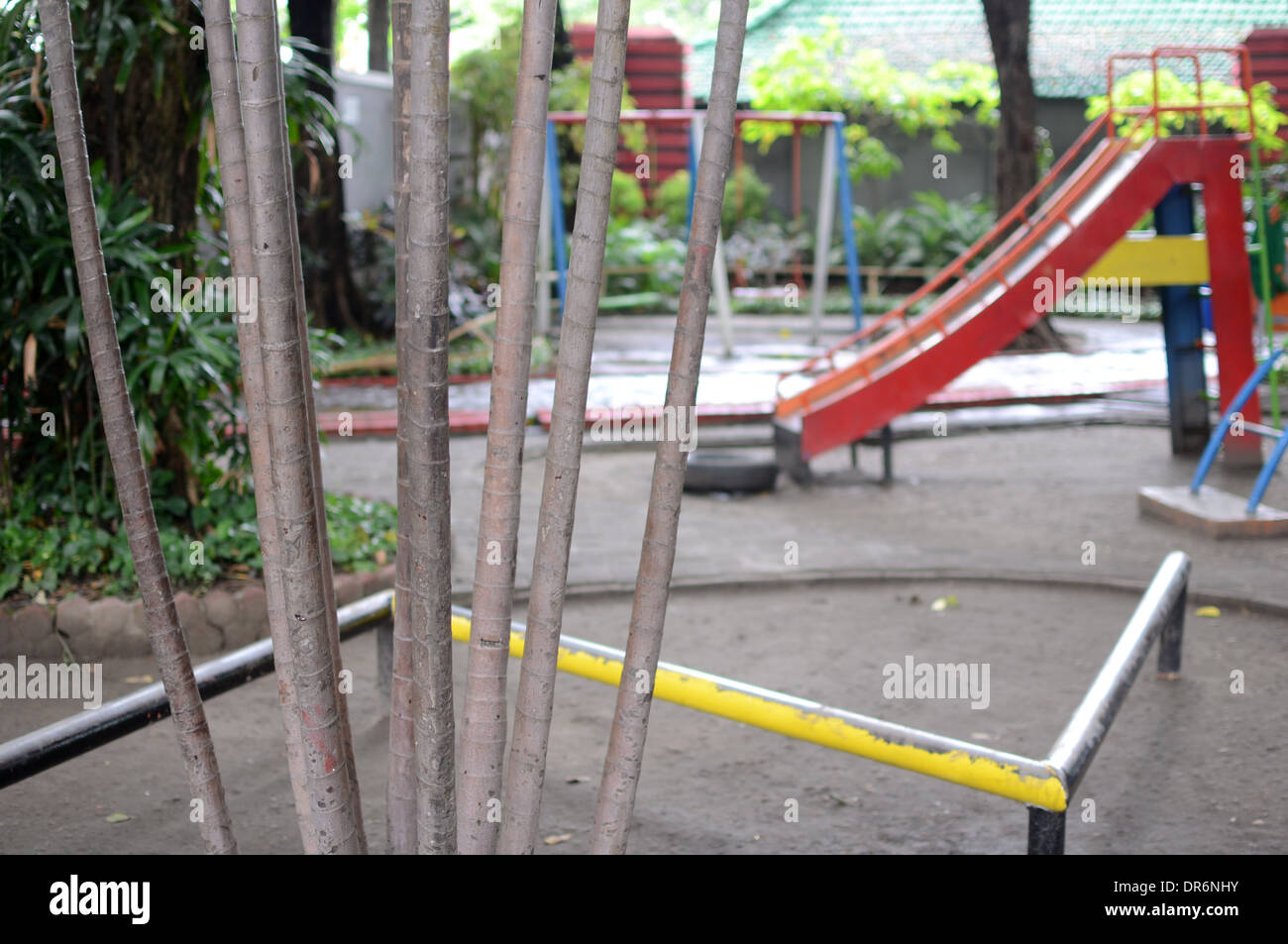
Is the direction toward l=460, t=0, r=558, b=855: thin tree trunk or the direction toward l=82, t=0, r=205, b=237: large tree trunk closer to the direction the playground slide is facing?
the large tree trunk

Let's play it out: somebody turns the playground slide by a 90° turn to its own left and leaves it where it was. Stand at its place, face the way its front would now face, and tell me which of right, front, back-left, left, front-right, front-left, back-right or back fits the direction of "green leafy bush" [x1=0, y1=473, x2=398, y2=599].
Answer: front-right

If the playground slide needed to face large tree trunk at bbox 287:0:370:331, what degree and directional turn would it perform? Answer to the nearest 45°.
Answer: approximately 45° to its right

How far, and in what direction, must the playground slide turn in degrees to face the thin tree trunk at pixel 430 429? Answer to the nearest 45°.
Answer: approximately 90° to its left

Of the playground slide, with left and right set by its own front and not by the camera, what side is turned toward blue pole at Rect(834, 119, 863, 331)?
right

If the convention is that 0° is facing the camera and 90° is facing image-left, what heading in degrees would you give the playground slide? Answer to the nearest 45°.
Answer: approximately 90°

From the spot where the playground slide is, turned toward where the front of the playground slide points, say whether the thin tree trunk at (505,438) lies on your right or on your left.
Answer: on your left

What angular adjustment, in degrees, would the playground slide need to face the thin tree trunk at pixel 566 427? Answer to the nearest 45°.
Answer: approximately 90° to its left

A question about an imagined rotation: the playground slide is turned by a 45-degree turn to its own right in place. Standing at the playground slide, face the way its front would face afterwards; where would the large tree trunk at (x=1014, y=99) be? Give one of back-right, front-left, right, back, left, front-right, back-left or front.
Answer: front-right

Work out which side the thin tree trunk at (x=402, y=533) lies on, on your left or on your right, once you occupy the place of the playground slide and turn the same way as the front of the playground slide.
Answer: on your left

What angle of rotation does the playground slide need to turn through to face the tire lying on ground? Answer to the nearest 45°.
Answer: approximately 45° to its left

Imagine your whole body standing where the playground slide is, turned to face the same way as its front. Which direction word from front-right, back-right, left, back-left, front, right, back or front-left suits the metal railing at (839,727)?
left

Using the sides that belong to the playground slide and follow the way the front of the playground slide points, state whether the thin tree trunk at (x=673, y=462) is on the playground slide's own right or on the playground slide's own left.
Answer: on the playground slide's own left

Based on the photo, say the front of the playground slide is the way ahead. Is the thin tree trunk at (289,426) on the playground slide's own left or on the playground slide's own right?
on the playground slide's own left

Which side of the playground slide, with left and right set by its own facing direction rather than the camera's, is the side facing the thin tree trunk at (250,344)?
left

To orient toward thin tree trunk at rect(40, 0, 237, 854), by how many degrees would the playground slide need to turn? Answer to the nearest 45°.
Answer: approximately 90° to its left
